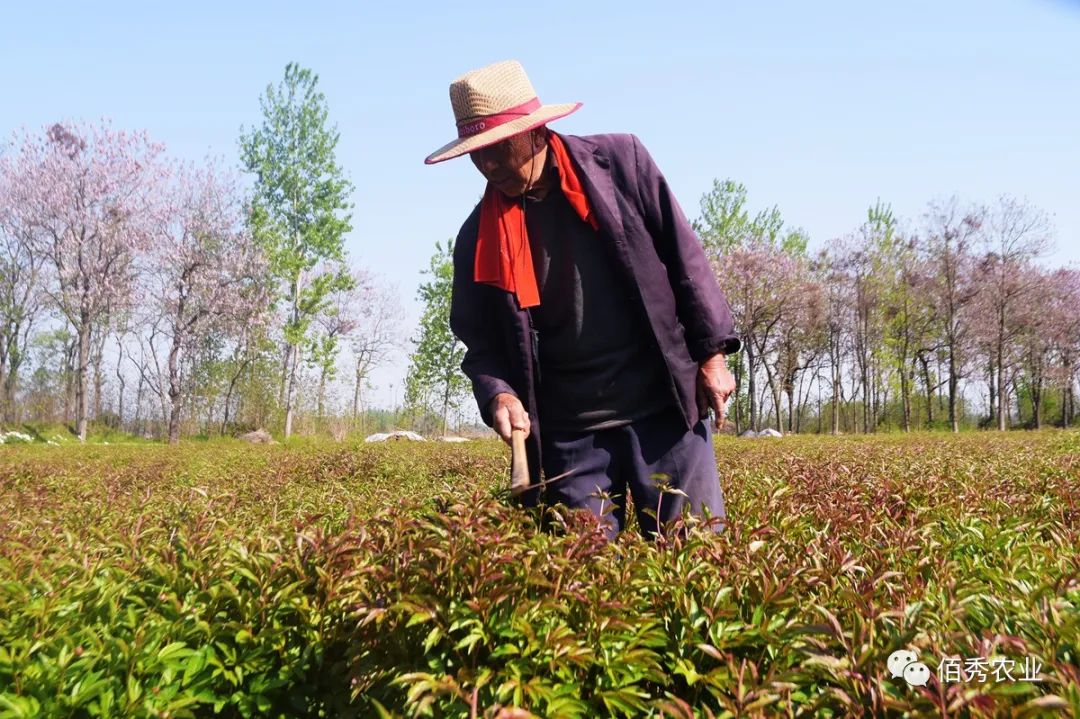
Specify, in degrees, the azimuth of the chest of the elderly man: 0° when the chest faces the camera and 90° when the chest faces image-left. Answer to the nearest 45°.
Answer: approximately 45°

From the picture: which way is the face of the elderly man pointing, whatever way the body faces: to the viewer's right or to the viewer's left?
to the viewer's left
